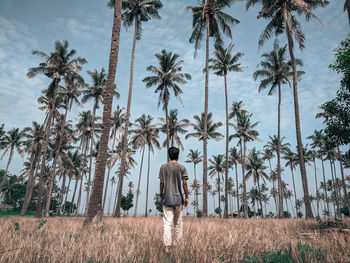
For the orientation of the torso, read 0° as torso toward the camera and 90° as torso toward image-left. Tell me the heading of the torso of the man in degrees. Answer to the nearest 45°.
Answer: approximately 180°

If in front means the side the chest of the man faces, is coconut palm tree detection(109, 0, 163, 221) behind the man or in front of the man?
in front

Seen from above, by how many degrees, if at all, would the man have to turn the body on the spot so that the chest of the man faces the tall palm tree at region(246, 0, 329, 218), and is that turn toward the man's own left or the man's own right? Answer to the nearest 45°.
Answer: approximately 45° to the man's own right

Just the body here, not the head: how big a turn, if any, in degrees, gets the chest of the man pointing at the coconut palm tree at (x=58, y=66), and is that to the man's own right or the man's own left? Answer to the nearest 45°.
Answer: approximately 45° to the man's own left

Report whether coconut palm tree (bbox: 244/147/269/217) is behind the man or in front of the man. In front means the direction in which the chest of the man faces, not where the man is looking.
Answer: in front

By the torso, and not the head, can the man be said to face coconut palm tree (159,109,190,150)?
yes
